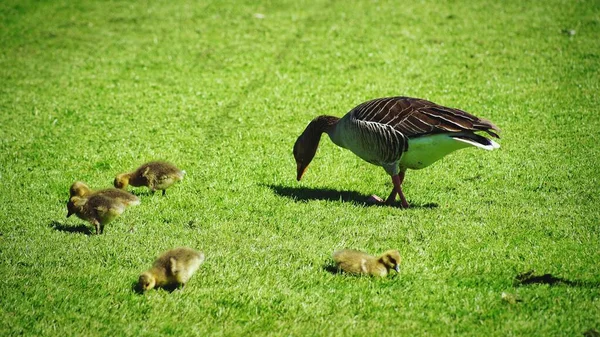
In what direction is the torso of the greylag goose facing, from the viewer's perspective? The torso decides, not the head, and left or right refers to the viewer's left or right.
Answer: facing to the left of the viewer

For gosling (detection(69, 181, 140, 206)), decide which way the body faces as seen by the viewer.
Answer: to the viewer's left

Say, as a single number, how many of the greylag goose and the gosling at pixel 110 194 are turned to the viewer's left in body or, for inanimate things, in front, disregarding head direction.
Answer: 2

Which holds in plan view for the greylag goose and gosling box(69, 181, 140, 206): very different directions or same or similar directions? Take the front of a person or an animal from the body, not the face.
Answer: same or similar directions

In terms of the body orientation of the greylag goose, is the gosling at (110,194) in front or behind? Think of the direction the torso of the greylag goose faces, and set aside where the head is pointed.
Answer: in front

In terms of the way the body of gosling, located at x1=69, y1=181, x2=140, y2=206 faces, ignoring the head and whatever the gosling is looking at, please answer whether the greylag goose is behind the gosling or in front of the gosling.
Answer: behind
